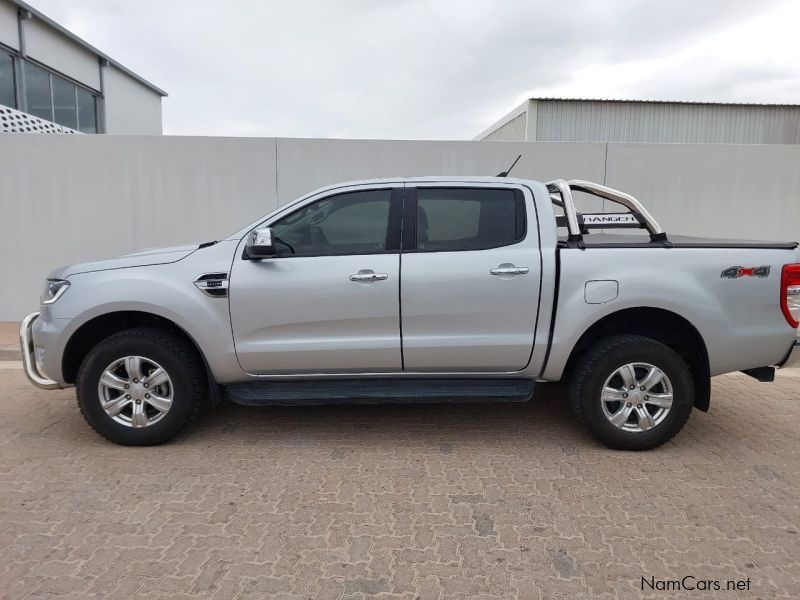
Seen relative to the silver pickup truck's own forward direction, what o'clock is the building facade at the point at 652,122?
The building facade is roughly at 4 o'clock from the silver pickup truck.

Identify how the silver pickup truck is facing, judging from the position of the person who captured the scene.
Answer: facing to the left of the viewer
